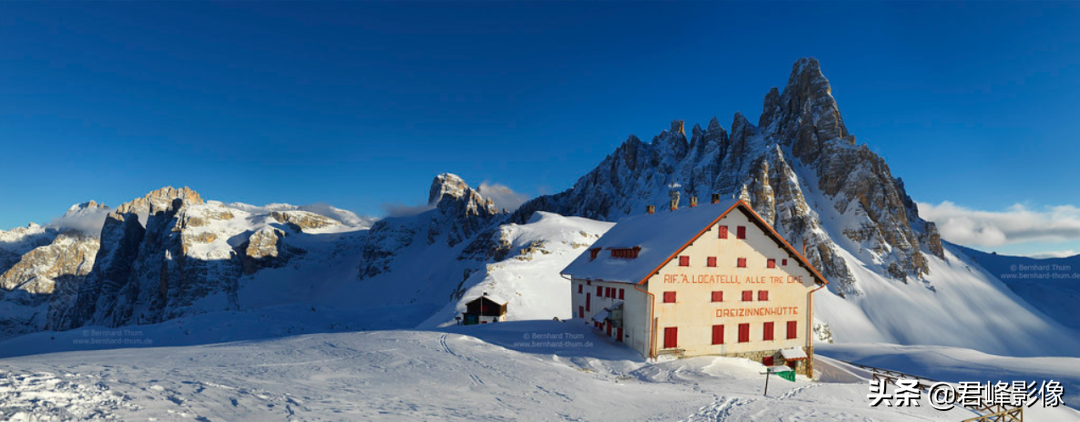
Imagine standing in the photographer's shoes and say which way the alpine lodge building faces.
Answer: facing the viewer and to the right of the viewer
